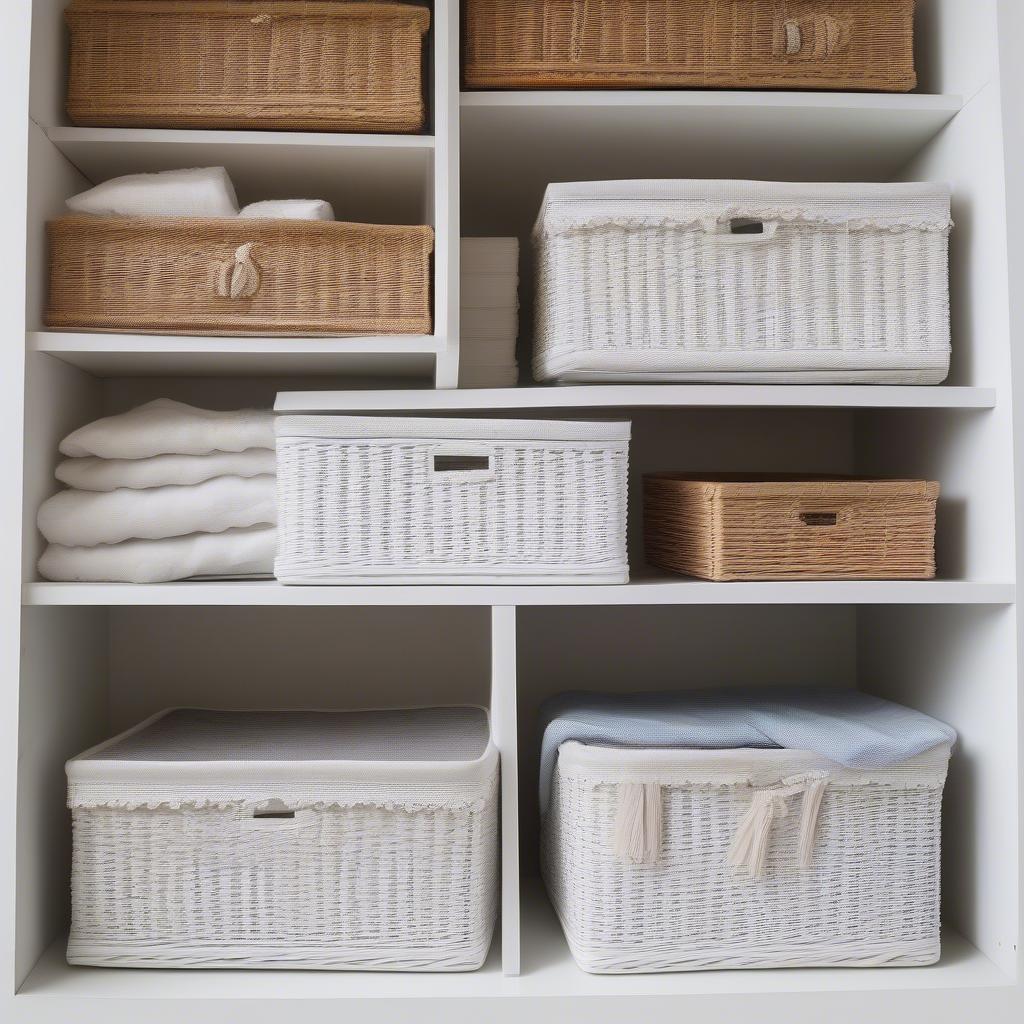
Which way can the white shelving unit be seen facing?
toward the camera
